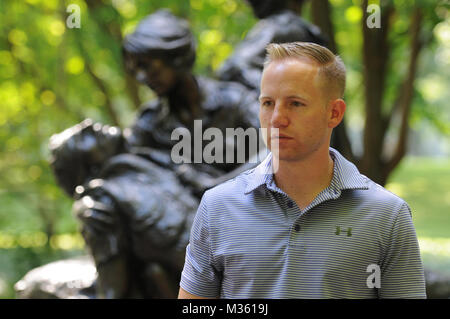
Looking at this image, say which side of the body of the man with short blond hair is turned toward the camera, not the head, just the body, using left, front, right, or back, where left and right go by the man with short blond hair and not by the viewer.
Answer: front

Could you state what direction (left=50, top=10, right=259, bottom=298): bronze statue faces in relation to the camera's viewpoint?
facing the viewer and to the left of the viewer

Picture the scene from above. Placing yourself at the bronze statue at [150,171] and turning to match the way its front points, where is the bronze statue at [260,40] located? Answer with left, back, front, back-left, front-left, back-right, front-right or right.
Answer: back

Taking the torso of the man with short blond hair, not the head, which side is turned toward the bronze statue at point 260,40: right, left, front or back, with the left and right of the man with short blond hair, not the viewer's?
back

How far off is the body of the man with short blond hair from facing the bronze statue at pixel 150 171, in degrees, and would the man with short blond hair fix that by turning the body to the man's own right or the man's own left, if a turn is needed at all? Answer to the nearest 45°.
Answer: approximately 180°
